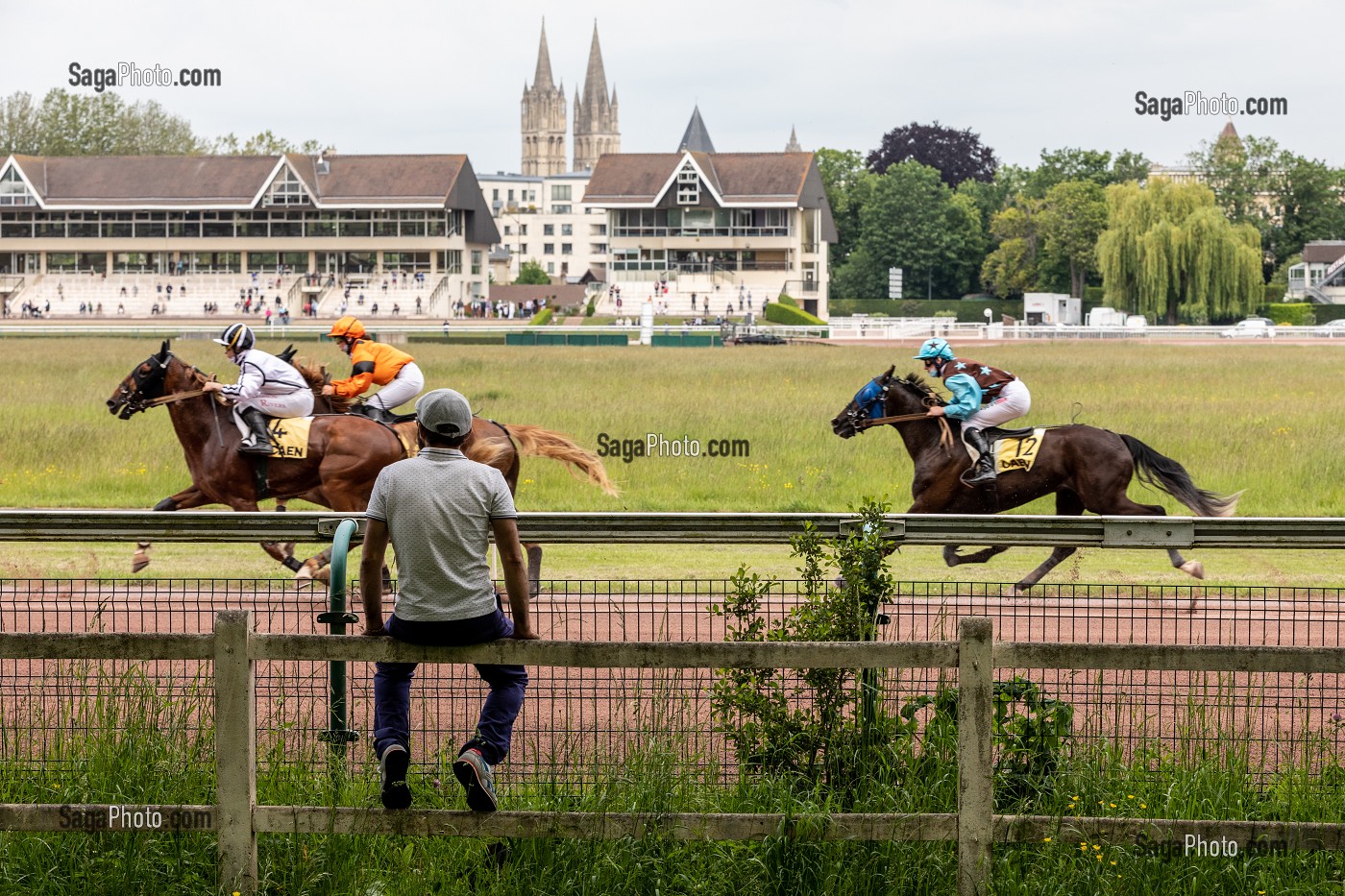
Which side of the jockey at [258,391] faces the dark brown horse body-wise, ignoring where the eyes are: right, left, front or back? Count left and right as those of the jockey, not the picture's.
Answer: back

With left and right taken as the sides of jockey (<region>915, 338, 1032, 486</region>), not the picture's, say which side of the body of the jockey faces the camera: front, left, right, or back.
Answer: left

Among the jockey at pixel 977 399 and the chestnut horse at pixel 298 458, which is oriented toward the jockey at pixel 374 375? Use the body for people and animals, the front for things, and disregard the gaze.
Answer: the jockey at pixel 977 399

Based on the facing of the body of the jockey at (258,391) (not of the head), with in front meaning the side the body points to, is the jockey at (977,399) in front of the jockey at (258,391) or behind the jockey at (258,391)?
behind

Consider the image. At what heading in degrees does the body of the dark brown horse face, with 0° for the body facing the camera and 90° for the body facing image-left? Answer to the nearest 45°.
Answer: approximately 90°

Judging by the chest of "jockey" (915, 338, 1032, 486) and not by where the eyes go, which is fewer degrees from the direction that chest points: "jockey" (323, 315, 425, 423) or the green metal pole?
the jockey

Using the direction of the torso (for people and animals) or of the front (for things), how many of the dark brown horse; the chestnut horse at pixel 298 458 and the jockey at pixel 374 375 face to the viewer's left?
3

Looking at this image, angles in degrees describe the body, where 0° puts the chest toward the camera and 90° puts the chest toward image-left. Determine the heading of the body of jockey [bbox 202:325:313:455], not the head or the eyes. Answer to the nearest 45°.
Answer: approximately 90°

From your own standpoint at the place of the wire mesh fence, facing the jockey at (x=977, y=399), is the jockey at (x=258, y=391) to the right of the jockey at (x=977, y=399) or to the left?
left

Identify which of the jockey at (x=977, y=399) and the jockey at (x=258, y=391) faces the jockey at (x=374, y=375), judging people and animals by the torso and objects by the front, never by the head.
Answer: the jockey at (x=977, y=399)

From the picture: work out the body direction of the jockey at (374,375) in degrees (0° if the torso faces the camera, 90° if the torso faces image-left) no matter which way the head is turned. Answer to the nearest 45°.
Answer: approximately 90°

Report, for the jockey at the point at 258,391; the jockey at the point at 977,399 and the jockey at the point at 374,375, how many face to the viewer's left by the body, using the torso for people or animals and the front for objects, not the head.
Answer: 3

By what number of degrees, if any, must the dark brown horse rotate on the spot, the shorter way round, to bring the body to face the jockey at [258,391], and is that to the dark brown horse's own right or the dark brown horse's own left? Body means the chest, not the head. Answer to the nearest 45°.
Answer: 0° — it already faces them
